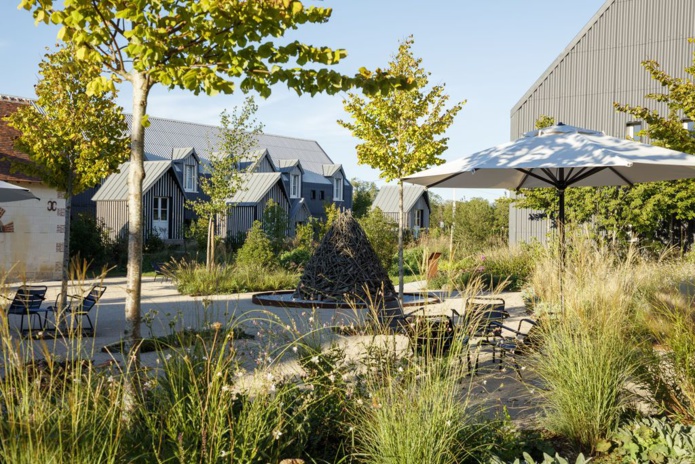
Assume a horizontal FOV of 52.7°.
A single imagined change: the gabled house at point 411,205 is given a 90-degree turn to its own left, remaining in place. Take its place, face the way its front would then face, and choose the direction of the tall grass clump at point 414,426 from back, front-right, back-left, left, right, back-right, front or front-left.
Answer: back-right

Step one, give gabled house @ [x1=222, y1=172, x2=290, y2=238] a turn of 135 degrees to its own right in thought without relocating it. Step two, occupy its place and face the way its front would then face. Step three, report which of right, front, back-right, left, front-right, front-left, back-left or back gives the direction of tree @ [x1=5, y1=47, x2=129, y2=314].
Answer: left

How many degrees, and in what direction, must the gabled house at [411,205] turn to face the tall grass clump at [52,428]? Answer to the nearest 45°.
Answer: approximately 45° to its right

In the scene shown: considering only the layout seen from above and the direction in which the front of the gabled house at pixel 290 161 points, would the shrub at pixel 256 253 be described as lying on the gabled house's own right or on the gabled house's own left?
on the gabled house's own right

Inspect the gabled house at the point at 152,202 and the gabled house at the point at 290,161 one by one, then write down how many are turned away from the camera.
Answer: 0

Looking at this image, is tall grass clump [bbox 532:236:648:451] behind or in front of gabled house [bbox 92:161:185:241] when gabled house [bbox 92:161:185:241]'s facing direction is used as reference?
in front

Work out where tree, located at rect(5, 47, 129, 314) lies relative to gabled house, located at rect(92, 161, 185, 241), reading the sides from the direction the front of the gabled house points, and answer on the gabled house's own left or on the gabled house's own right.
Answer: on the gabled house's own right

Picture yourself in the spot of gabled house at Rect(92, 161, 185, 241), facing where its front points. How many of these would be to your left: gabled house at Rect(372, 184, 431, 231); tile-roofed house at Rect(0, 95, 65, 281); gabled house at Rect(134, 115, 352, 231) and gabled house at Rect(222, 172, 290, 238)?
3

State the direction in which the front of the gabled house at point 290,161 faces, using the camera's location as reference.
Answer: facing the viewer and to the right of the viewer

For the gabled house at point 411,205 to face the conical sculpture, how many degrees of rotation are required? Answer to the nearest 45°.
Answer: approximately 45° to its right

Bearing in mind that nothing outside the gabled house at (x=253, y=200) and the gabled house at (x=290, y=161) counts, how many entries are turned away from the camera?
0

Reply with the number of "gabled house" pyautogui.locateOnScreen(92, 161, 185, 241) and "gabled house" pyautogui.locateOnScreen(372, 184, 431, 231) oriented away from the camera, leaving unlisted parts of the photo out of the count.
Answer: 0

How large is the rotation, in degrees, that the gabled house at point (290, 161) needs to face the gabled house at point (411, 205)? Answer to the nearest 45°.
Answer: approximately 90° to its left

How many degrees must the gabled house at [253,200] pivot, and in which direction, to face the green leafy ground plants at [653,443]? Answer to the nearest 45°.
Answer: approximately 45° to its right

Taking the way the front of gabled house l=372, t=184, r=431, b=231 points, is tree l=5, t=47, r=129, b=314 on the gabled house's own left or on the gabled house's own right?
on the gabled house's own right
